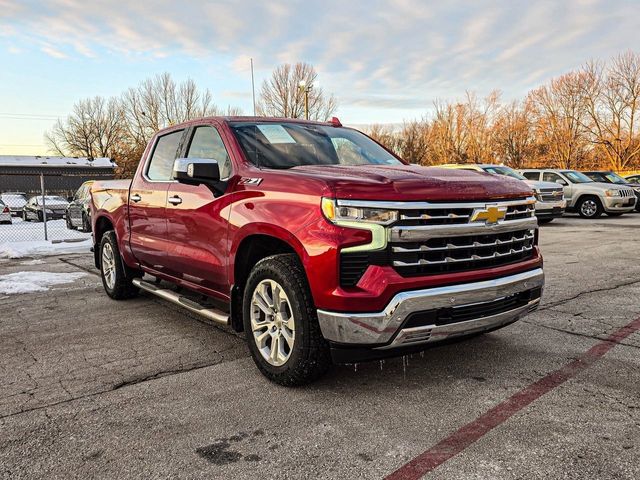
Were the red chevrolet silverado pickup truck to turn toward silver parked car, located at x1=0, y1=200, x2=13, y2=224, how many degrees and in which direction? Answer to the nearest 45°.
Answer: approximately 180°

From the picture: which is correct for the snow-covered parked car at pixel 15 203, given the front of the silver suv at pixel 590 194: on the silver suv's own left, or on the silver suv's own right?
on the silver suv's own right

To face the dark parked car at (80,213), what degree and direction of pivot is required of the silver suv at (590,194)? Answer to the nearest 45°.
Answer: approximately 90° to its right

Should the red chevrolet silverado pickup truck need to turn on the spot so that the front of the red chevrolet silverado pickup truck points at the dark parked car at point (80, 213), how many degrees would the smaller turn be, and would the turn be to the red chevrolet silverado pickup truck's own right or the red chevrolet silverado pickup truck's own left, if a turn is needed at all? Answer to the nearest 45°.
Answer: approximately 180°

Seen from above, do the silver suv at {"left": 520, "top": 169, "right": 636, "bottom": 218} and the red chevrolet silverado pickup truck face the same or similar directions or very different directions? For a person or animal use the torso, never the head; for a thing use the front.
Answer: same or similar directions

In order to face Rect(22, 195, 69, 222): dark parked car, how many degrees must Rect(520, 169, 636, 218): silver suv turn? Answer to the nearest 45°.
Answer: approximately 135° to its right

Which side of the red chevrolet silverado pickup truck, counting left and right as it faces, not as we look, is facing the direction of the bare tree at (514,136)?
left

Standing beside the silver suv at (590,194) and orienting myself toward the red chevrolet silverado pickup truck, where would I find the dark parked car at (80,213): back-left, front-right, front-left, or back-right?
front-right

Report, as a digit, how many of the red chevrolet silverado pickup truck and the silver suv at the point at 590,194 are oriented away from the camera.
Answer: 0

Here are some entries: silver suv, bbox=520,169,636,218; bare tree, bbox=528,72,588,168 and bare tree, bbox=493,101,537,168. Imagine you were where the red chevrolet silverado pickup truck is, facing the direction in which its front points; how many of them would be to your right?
0

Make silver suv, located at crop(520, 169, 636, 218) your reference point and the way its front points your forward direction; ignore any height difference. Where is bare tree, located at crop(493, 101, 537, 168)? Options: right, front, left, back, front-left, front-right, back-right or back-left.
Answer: back-left

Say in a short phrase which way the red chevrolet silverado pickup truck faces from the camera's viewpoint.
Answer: facing the viewer and to the right of the viewer
